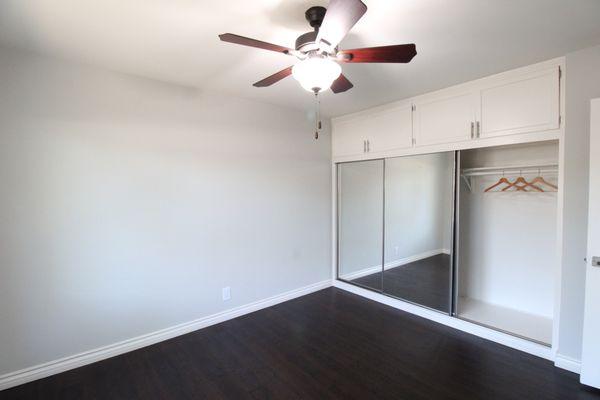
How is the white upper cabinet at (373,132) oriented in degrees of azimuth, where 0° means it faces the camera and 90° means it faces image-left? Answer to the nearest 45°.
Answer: approximately 45°

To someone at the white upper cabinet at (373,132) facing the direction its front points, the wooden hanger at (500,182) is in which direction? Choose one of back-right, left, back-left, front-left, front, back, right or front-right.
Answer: back-left

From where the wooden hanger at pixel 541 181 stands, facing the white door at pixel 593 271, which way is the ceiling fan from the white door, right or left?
right

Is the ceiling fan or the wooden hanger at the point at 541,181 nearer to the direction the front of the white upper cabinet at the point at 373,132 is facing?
the ceiling fan

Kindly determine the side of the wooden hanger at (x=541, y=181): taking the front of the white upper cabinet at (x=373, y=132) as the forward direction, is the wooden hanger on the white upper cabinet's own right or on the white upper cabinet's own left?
on the white upper cabinet's own left

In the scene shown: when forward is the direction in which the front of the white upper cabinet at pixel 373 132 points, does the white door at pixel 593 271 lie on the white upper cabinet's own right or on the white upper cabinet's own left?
on the white upper cabinet's own left

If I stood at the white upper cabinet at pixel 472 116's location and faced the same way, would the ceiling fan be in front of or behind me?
in front

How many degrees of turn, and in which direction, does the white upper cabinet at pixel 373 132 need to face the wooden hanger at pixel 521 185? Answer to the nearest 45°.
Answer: approximately 135° to its left
